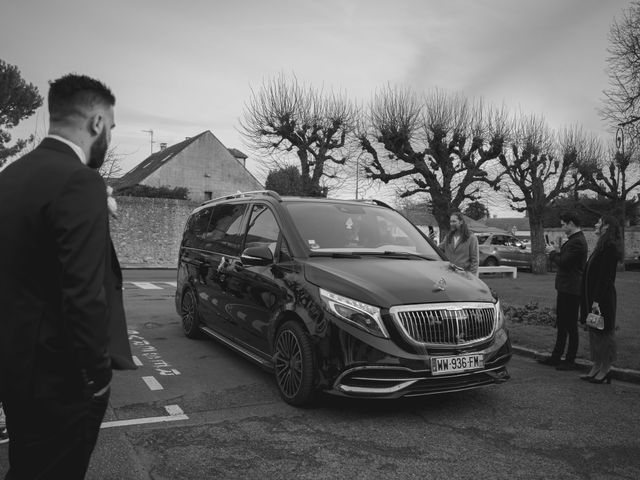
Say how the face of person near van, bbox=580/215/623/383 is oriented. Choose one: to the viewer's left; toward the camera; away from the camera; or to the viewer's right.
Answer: to the viewer's left

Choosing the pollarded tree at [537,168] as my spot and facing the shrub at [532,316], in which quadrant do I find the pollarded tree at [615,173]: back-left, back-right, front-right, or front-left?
back-left

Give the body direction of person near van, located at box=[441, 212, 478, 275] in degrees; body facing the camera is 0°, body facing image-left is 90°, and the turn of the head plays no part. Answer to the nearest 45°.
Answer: approximately 45°

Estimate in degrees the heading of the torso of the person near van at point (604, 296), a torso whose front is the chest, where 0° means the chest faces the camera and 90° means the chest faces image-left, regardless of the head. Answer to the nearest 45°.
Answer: approximately 90°

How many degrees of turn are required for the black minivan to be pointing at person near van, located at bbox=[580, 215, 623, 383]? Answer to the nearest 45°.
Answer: approximately 90° to its left

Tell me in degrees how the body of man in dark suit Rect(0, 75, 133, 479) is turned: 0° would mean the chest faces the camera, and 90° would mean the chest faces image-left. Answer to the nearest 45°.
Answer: approximately 225°

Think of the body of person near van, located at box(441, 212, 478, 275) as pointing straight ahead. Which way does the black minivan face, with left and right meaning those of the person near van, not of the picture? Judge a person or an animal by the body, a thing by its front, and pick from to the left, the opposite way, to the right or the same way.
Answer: to the left

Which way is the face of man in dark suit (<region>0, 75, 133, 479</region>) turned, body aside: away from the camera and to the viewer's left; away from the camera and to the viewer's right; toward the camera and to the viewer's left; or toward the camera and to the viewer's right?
away from the camera and to the viewer's right

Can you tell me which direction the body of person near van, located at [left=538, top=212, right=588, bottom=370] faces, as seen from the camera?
to the viewer's left
